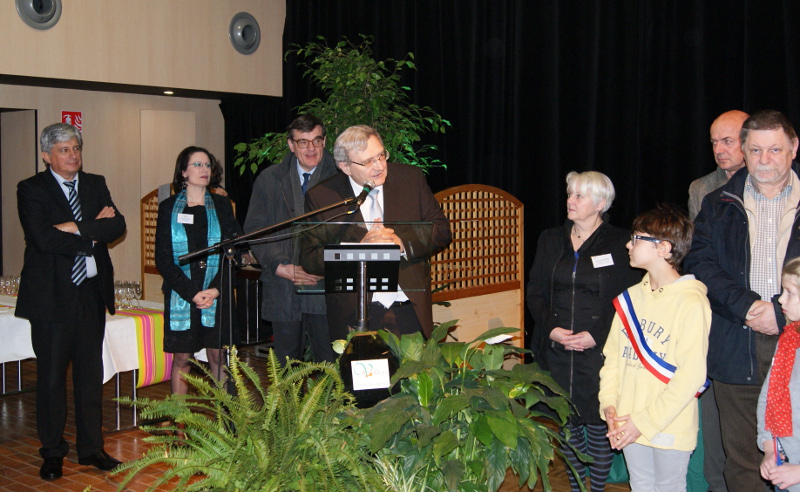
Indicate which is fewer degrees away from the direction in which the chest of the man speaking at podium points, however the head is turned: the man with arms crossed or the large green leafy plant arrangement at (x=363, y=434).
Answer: the large green leafy plant arrangement

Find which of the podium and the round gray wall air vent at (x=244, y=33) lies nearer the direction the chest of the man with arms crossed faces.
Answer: the podium

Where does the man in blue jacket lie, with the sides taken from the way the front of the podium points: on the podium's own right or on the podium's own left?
on the podium's own left

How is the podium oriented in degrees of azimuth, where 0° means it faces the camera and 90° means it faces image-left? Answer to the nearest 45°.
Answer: approximately 0°

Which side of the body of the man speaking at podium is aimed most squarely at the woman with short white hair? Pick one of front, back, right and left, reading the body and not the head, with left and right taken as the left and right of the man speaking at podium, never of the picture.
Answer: left

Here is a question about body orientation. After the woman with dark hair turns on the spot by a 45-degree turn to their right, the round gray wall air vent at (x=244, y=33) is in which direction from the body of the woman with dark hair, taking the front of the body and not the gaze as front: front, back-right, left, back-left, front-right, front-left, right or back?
back

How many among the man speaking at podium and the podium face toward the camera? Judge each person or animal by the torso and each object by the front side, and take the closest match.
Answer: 2

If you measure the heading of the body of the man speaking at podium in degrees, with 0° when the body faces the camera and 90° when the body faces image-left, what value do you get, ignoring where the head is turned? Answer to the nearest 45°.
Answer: approximately 0°

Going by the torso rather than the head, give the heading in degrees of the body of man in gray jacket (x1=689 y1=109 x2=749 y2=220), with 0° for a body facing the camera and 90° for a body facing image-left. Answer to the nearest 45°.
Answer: approximately 45°
